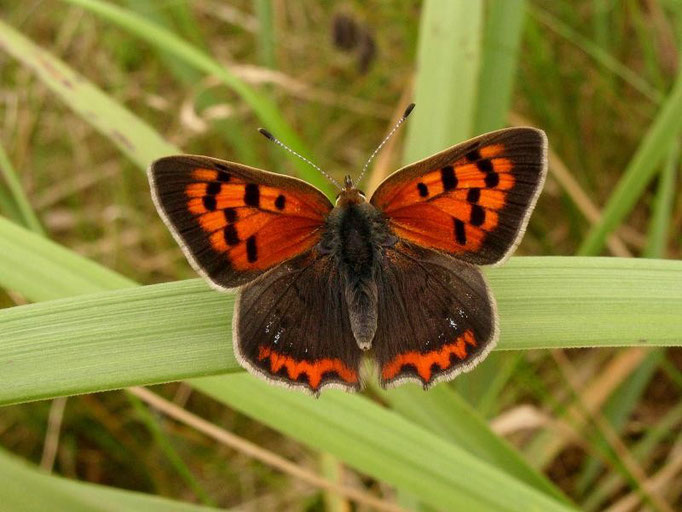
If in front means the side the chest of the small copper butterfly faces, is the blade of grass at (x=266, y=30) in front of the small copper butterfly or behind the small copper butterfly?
in front

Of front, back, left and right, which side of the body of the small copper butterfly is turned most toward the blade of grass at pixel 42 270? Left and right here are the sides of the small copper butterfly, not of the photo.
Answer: left

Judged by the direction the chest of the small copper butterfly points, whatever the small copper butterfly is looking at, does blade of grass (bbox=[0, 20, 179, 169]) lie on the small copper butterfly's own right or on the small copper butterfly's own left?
on the small copper butterfly's own left

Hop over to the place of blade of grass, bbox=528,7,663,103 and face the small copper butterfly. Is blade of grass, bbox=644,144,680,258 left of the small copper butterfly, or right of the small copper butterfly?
left

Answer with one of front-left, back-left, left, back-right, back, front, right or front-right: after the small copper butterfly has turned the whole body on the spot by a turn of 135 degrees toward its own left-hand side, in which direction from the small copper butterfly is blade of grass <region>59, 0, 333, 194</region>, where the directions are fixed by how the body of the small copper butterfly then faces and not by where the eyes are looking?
right

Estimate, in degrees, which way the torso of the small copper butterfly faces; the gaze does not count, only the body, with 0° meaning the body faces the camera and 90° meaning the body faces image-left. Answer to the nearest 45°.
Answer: approximately 180°

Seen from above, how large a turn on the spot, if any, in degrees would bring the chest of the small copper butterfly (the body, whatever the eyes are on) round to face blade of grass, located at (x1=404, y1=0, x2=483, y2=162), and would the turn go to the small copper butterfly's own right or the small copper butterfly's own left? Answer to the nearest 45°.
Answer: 0° — it already faces it

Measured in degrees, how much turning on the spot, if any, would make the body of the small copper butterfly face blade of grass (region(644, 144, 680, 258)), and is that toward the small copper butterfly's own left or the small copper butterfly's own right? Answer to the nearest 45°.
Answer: approximately 45° to the small copper butterfly's own right

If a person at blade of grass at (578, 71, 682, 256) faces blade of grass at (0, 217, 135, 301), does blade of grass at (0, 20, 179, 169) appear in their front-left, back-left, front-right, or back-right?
front-right

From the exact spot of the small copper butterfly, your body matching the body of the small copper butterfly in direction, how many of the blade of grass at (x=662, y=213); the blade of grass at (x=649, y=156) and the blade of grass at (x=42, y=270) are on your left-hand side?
1

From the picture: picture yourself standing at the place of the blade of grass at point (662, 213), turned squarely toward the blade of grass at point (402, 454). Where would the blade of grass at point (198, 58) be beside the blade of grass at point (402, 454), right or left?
right

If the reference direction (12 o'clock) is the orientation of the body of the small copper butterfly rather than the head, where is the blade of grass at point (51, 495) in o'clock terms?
The blade of grass is roughly at 7 o'clock from the small copper butterfly.
